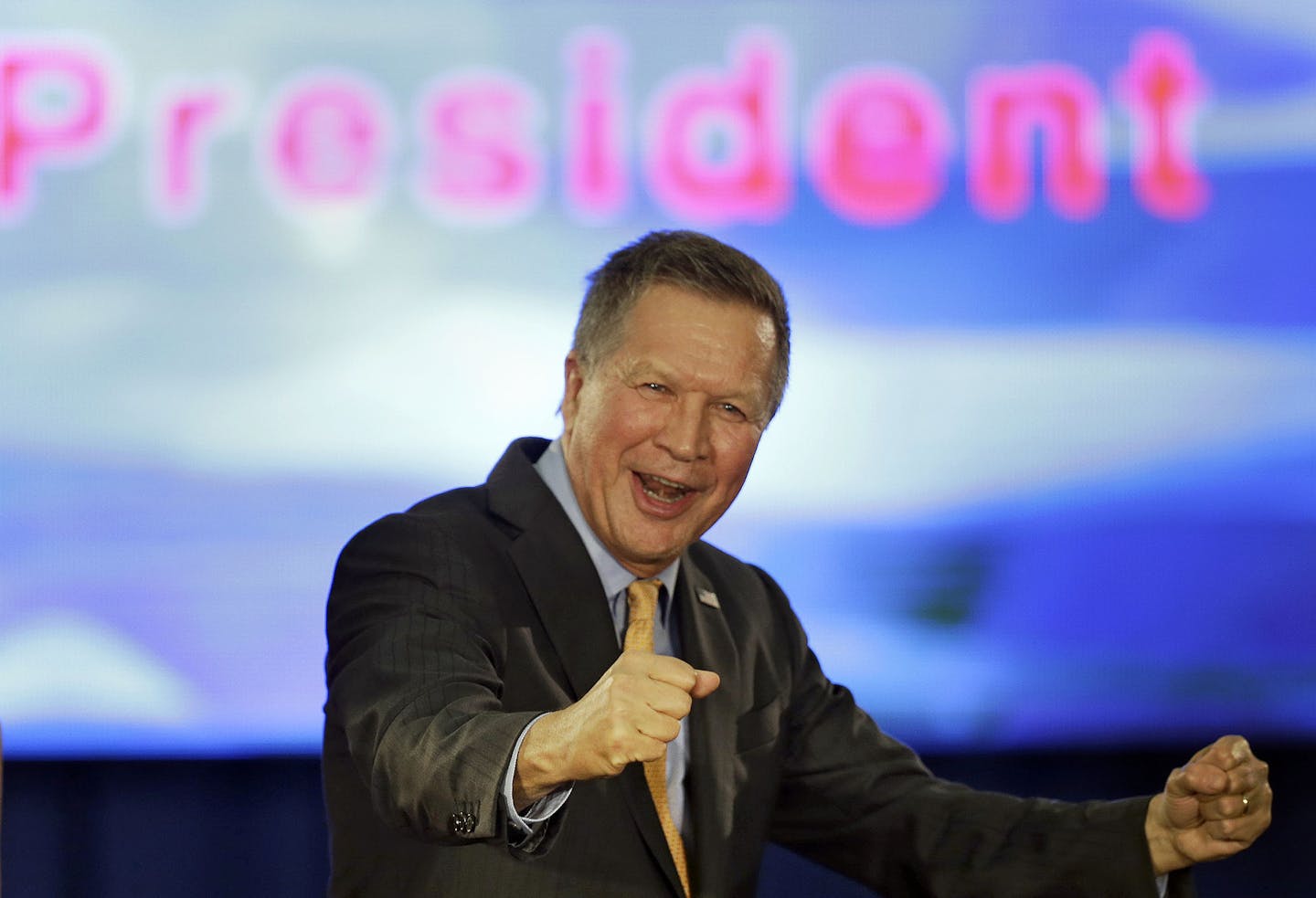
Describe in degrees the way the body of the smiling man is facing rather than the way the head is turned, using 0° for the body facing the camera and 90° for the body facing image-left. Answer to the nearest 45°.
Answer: approximately 315°
